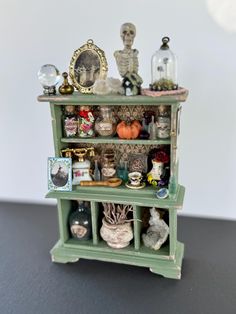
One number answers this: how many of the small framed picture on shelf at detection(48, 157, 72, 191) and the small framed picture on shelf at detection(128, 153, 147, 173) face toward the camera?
2

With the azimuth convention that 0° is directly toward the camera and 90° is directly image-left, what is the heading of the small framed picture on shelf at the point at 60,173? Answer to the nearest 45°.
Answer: approximately 0°

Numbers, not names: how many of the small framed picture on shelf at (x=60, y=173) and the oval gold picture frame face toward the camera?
2

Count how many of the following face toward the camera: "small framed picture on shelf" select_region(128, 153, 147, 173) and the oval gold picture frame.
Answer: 2

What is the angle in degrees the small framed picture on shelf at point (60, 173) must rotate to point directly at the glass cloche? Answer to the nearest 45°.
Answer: approximately 90° to its left
